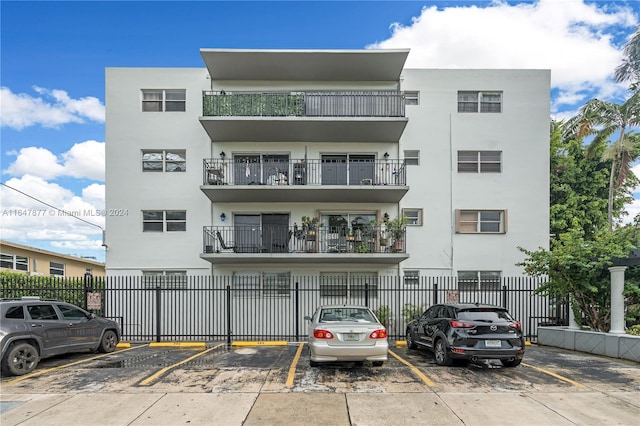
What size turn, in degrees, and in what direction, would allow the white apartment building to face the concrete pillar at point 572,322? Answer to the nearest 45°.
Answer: approximately 45° to its left

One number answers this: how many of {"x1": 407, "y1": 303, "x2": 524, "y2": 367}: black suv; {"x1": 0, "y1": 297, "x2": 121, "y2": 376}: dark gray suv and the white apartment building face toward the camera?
1

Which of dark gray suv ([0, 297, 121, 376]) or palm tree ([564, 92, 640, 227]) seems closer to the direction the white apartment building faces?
the dark gray suv

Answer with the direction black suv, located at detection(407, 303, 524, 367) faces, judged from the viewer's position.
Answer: facing away from the viewer and to the left of the viewer

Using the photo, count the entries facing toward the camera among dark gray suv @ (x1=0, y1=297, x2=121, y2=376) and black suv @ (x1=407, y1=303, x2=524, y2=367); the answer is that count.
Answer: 0

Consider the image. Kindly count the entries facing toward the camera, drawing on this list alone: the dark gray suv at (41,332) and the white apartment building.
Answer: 1
